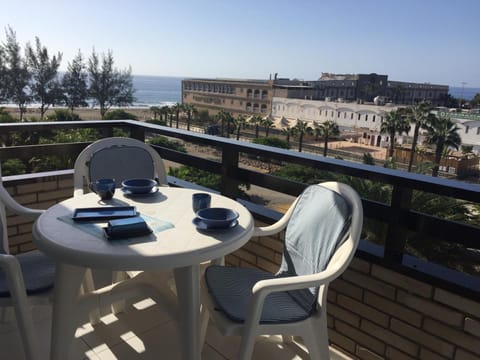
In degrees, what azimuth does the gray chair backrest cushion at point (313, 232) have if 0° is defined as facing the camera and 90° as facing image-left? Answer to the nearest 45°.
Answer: approximately 45°

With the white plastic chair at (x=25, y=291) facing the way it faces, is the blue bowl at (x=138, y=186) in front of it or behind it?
in front

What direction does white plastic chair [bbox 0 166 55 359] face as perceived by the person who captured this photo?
facing to the right of the viewer

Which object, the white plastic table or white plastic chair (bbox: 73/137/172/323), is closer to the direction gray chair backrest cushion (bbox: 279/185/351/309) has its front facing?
the white plastic table

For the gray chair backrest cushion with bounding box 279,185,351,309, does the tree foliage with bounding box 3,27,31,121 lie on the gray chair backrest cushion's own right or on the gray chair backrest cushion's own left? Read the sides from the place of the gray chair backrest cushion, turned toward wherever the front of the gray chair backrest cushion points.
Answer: on the gray chair backrest cushion's own right

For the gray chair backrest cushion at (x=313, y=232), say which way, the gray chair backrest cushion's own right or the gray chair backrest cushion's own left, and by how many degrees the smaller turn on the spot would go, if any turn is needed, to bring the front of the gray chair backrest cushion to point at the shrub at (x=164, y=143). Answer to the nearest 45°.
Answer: approximately 90° to the gray chair backrest cushion's own right

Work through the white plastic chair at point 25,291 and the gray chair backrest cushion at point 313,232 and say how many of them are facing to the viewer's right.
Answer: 1

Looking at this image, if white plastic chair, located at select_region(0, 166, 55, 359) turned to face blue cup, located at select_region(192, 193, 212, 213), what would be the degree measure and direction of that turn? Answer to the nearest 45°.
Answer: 0° — it already faces it

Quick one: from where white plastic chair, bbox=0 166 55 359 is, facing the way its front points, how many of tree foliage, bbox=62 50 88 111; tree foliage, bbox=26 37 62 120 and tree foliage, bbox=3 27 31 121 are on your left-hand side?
3

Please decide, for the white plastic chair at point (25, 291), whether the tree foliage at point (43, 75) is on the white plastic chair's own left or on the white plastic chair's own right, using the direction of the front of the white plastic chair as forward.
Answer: on the white plastic chair's own left

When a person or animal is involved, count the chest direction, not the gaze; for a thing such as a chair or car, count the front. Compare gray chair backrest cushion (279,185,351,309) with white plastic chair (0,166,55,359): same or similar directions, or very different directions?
very different directions

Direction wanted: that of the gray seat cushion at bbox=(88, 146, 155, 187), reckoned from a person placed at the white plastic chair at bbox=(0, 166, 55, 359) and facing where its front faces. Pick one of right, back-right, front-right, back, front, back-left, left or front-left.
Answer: front-left
